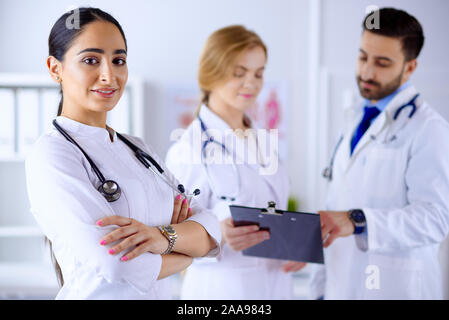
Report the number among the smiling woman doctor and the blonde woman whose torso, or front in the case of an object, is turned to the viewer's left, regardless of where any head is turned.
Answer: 0

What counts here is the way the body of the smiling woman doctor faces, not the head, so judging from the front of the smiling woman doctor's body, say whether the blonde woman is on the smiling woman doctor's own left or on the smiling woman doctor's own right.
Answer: on the smiling woman doctor's own left

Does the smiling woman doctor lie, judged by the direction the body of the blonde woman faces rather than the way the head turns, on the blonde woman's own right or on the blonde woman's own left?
on the blonde woman's own right

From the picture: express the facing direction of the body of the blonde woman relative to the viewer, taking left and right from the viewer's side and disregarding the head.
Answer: facing the viewer and to the right of the viewer

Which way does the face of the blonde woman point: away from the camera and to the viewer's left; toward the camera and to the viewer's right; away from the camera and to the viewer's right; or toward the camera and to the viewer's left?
toward the camera and to the viewer's right
